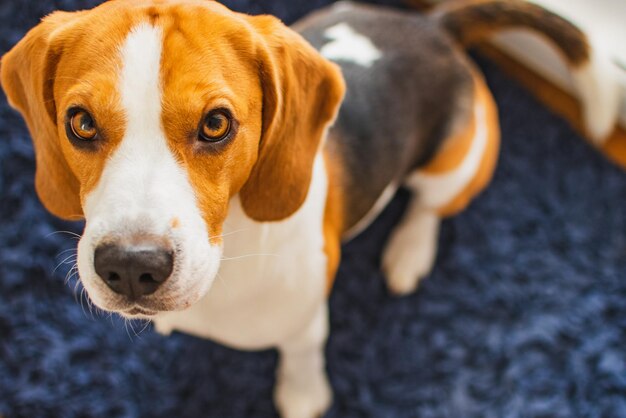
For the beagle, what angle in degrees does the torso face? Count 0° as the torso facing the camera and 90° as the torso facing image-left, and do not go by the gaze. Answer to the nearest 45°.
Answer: approximately 45°
